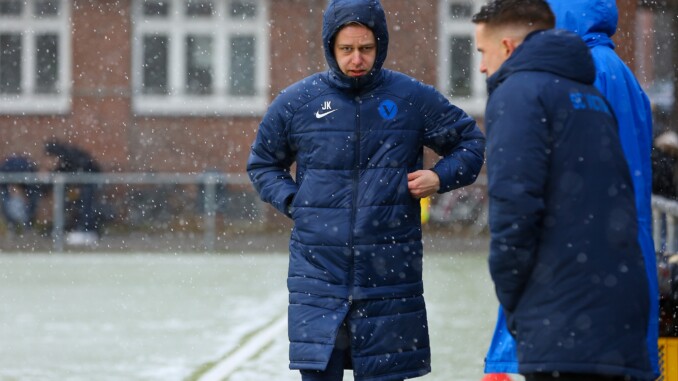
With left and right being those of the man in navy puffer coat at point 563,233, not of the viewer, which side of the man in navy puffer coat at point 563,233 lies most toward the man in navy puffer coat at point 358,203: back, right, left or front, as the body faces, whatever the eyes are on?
front

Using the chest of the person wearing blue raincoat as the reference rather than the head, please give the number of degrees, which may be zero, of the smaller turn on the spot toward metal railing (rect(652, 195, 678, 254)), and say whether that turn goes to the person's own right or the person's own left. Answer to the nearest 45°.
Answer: approximately 90° to the person's own right

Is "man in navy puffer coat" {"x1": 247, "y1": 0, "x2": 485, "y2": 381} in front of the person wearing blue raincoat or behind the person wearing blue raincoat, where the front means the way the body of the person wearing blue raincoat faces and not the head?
in front

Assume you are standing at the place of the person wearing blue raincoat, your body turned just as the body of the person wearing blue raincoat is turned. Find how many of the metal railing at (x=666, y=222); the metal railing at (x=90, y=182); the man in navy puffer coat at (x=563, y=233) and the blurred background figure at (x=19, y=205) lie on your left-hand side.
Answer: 1

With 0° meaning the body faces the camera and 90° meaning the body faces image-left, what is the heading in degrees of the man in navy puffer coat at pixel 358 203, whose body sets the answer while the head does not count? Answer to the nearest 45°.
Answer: approximately 0°

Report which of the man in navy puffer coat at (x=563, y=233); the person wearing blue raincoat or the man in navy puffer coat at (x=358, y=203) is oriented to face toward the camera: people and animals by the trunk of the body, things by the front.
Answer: the man in navy puffer coat at (x=358, y=203)

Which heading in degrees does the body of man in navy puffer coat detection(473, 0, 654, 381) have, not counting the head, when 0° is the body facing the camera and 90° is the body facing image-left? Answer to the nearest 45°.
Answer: approximately 135°

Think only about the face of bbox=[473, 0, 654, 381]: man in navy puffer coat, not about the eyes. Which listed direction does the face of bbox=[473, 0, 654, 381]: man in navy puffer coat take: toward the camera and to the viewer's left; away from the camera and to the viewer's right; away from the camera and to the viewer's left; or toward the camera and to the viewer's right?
away from the camera and to the viewer's left

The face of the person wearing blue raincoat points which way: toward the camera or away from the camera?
away from the camera

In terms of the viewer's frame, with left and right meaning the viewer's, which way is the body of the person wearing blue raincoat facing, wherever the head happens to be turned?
facing to the left of the viewer
